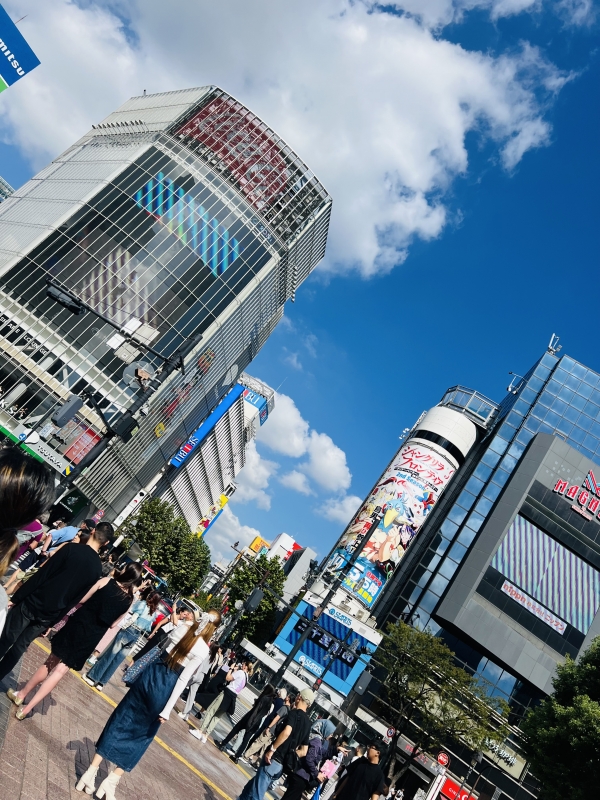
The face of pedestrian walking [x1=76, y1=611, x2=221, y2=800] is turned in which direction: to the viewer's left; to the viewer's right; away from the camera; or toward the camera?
away from the camera

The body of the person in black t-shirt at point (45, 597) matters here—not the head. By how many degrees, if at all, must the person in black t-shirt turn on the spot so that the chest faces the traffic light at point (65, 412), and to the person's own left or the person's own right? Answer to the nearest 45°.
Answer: approximately 45° to the person's own left

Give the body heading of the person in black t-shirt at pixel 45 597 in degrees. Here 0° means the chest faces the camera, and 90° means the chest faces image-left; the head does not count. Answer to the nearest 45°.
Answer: approximately 225°

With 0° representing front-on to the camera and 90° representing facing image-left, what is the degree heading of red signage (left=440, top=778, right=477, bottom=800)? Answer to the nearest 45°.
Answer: approximately 0°

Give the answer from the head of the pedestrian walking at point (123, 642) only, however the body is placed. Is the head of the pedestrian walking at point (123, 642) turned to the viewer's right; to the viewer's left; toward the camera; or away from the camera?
away from the camera
